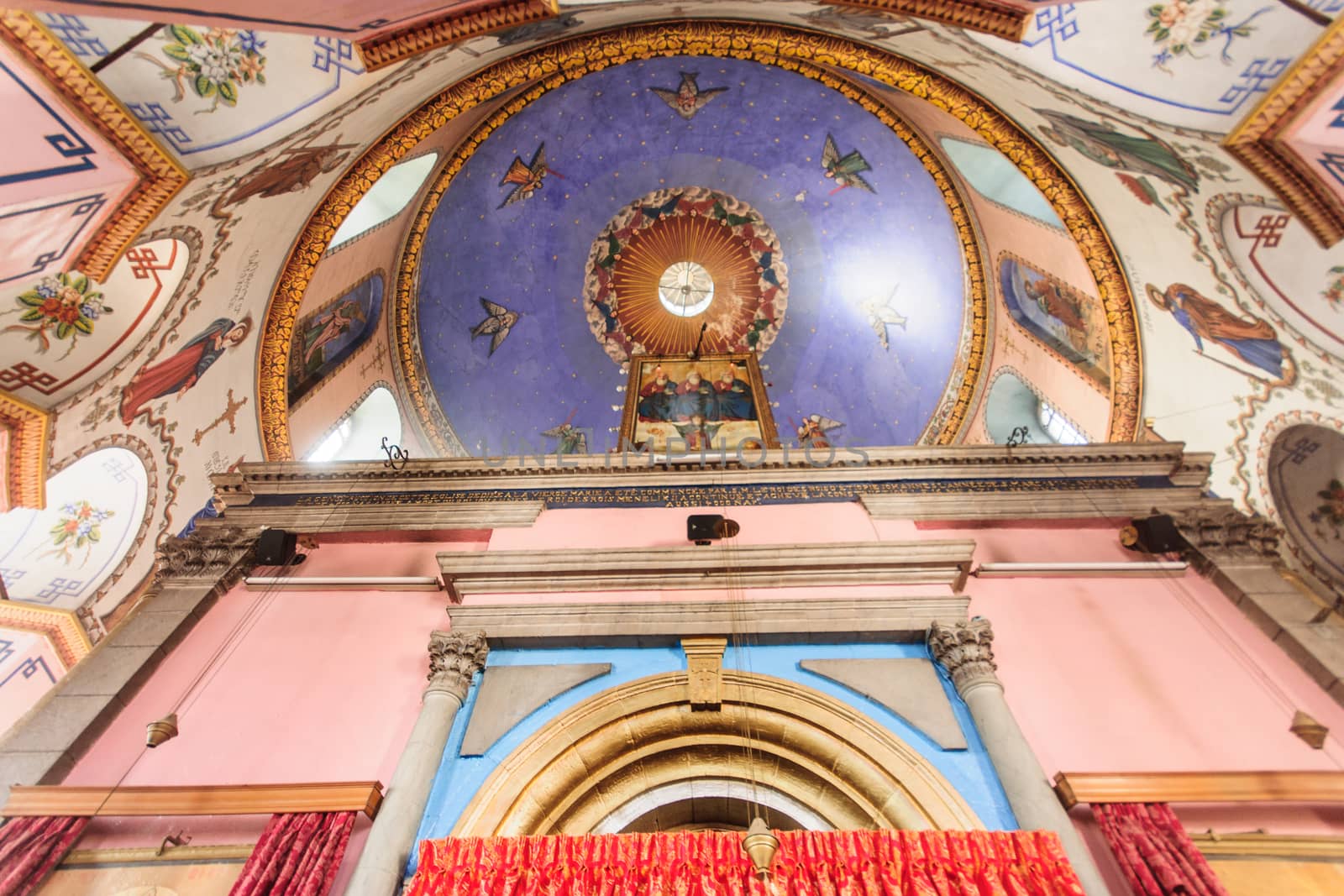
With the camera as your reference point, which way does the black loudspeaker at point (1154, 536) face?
facing the viewer and to the left of the viewer

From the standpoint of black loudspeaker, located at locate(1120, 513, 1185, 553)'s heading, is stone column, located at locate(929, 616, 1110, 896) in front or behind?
in front

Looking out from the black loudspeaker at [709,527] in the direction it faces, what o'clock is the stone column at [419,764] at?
The stone column is roughly at 3 o'clock from the black loudspeaker.

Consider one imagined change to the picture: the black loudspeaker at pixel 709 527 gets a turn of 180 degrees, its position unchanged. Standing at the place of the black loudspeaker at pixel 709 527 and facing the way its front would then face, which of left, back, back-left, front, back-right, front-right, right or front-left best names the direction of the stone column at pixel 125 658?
left

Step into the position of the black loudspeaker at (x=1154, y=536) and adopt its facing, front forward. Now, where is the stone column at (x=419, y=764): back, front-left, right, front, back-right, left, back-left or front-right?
front

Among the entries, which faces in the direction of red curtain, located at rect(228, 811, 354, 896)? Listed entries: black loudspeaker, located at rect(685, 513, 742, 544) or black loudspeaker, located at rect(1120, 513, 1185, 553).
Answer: black loudspeaker, located at rect(1120, 513, 1185, 553)

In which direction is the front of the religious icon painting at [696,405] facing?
toward the camera

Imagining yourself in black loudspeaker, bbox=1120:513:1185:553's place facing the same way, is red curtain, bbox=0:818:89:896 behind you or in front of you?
in front

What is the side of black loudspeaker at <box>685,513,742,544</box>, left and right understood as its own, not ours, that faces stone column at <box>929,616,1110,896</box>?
left

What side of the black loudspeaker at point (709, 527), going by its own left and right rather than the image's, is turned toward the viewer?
front

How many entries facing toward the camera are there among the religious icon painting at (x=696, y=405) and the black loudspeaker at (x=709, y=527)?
2
